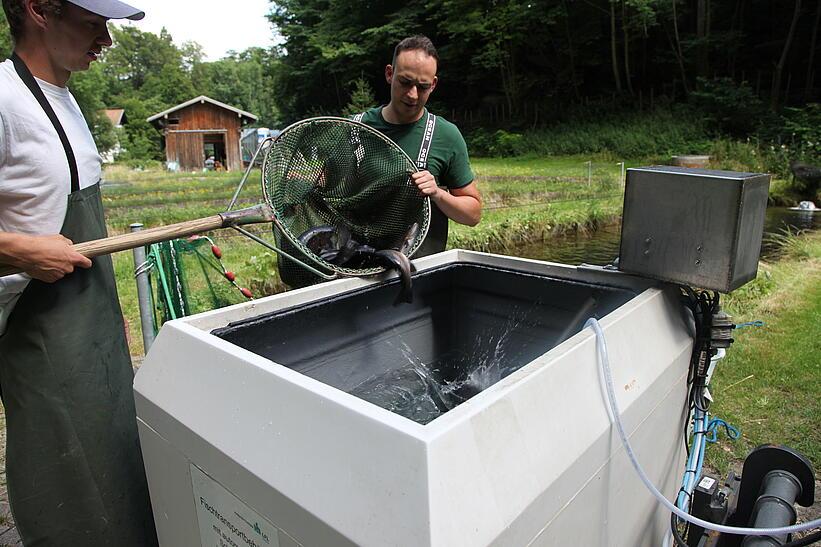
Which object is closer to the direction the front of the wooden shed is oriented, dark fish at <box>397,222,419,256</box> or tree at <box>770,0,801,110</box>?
the dark fish

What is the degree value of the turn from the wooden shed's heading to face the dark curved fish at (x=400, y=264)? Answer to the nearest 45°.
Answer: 0° — it already faces it

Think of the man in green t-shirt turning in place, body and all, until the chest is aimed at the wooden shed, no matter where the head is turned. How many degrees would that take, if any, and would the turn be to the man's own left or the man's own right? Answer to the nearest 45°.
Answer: approximately 180°

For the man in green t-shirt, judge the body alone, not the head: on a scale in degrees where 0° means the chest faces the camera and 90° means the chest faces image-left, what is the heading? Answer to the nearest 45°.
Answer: approximately 0°

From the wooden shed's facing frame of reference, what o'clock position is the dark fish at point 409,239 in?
The dark fish is roughly at 12 o'clock from the wooden shed.

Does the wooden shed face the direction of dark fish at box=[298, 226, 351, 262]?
yes

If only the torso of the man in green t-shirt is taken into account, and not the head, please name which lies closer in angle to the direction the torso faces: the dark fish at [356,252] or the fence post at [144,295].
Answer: the dark fish

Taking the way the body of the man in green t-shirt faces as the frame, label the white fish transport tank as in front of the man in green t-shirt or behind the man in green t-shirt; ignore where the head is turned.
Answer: in front

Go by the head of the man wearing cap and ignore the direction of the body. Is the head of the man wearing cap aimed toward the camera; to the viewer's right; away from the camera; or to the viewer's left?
to the viewer's right

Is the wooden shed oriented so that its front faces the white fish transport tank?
yes

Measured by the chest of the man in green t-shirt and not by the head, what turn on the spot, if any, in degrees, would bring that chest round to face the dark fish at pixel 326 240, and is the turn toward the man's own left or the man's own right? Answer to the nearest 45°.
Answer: approximately 45° to the man's own right

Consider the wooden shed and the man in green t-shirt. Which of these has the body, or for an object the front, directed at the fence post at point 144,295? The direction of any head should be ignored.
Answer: the wooden shed
